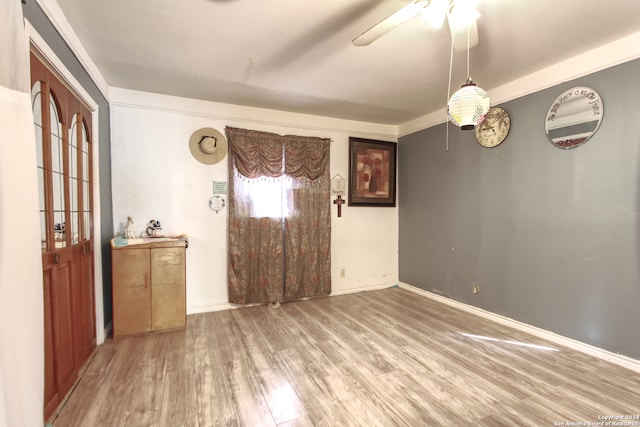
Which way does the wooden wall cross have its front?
toward the camera

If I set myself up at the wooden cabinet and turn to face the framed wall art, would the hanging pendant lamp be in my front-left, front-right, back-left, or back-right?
front-right

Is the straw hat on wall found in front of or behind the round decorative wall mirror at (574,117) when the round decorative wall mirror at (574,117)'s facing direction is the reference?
in front

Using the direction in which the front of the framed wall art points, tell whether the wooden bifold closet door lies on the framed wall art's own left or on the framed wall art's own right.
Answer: on the framed wall art's own right

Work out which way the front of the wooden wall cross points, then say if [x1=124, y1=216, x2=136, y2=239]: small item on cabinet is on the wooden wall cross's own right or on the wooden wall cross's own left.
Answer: on the wooden wall cross's own right

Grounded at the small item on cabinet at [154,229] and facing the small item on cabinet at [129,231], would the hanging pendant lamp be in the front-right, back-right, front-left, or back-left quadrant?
back-left

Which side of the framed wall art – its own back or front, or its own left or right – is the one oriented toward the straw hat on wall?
right

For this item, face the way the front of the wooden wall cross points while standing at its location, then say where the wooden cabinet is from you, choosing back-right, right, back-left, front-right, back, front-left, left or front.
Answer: front-right

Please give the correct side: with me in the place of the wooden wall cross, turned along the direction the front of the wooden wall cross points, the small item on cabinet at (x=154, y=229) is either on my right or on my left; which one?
on my right

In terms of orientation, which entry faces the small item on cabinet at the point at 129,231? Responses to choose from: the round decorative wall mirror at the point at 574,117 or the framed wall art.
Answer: the round decorative wall mirror

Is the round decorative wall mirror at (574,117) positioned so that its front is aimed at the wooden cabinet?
yes

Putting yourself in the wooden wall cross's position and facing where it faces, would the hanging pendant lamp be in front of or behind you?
in front

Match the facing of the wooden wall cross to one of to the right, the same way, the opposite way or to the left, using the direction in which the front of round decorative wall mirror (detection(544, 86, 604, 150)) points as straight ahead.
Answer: to the left

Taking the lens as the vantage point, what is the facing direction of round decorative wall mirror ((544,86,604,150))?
facing the viewer and to the left of the viewer

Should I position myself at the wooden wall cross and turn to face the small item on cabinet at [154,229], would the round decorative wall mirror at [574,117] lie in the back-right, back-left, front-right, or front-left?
back-left

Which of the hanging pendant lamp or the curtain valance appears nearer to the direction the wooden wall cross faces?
the hanging pendant lamp

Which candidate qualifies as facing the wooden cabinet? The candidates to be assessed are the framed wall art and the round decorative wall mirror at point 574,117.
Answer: the round decorative wall mirror

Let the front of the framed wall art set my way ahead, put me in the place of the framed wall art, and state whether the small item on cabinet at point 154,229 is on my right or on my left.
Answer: on my right
